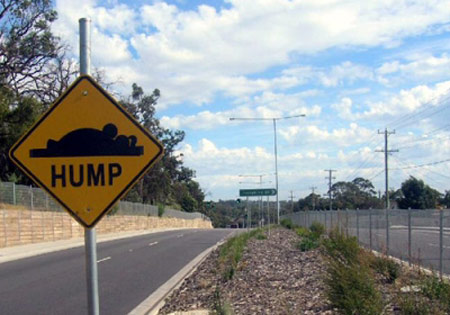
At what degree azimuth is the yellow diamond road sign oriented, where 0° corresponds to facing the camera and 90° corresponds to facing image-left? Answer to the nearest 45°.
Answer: approximately 0°

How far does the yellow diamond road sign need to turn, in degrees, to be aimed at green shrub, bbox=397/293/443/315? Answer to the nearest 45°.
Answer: approximately 135° to its left

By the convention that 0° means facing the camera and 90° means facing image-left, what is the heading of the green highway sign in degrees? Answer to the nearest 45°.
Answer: approximately 0°

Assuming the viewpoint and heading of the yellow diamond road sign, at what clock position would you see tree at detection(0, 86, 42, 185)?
The tree is roughly at 6 o'clock from the yellow diamond road sign.

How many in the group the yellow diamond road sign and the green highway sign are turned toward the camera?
2

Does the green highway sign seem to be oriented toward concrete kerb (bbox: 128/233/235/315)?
yes

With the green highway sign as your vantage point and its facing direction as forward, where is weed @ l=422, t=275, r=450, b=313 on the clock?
The weed is roughly at 12 o'clock from the green highway sign.

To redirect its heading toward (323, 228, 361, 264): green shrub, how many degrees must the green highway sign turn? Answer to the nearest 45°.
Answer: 0° — it already faces it

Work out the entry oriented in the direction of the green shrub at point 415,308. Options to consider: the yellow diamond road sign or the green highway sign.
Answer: the green highway sign

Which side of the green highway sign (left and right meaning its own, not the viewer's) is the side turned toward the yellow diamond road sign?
front

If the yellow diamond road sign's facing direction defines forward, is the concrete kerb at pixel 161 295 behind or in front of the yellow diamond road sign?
behind

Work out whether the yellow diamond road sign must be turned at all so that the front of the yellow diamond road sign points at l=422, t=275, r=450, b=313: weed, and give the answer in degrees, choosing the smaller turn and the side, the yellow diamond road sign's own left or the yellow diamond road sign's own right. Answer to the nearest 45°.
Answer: approximately 135° to the yellow diamond road sign's own left

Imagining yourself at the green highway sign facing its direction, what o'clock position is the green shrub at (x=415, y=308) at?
The green shrub is roughly at 12 o'clock from the green highway sign.
